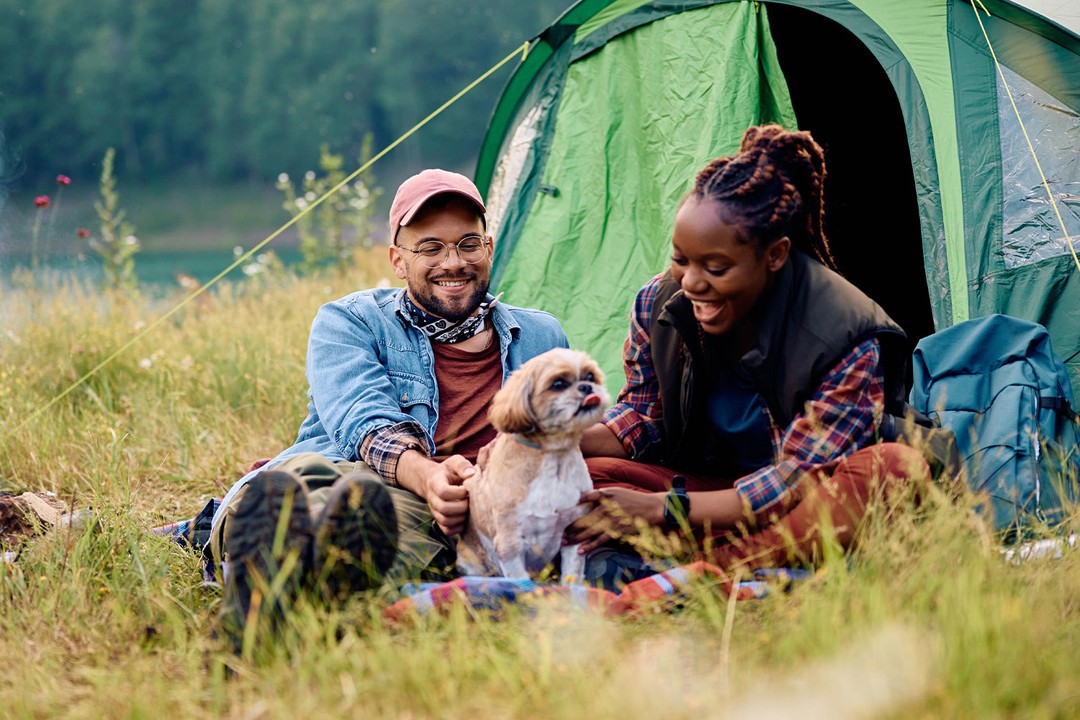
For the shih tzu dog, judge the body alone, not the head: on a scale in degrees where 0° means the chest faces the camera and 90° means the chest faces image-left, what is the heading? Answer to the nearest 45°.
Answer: approximately 315°

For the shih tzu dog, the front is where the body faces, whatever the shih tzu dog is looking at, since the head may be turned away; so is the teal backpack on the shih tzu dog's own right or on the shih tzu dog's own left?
on the shih tzu dog's own left

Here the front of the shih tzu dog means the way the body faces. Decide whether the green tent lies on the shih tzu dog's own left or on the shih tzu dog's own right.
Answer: on the shih tzu dog's own left

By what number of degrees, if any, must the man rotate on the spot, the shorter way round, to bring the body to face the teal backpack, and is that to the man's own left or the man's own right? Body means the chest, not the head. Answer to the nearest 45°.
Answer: approximately 90° to the man's own left

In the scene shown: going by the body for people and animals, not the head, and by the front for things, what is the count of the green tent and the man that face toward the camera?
2

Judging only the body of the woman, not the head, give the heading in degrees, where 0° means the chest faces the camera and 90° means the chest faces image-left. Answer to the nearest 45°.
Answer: approximately 45°

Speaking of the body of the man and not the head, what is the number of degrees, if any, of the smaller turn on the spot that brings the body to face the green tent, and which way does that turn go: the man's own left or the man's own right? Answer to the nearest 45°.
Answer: approximately 135° to the man's own left

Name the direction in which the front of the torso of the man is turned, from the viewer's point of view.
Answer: toward the camera

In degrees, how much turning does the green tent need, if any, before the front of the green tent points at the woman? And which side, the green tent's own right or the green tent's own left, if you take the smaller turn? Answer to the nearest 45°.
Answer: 0° — it already faces them

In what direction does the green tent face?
toward the camera
